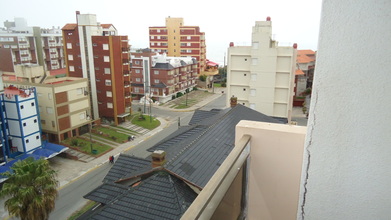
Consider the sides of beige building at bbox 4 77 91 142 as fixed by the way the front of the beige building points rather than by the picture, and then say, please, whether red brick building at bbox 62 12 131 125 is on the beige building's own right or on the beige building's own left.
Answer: on the beige building's own left

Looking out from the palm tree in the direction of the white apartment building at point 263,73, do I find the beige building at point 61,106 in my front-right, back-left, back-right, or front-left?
front-left

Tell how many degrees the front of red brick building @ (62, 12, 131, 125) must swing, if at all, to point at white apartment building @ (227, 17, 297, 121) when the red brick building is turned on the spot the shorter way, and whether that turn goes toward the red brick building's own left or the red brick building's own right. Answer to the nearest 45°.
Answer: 0° — it already faces it

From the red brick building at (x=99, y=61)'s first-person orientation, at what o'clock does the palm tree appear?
The palm tree is roughly at 2 o'clock from the red brick building.

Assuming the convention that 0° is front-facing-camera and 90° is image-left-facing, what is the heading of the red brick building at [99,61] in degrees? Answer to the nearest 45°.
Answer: approximately 315°

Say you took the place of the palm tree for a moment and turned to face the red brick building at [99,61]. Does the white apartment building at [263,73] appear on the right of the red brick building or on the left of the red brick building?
right

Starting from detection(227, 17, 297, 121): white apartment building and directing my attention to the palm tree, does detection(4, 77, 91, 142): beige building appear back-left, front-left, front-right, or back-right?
front-right

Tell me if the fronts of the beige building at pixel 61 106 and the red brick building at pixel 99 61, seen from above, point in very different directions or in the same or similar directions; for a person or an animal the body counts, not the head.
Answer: same or similar directions

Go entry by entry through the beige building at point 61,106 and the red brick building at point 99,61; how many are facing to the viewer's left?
0

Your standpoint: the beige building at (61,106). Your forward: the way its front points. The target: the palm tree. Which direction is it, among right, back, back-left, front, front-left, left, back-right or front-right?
front-right

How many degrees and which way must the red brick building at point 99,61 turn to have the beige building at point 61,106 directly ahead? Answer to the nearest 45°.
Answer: approximately 90° to its right

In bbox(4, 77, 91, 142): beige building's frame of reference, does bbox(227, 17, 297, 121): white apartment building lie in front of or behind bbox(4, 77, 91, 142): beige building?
in front

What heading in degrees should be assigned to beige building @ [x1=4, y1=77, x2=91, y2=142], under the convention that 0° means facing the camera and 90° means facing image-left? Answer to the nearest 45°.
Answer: approximately 315°

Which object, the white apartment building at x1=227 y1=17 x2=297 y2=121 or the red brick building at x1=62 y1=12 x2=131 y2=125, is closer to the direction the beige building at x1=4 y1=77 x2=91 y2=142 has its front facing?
the white apartment building
